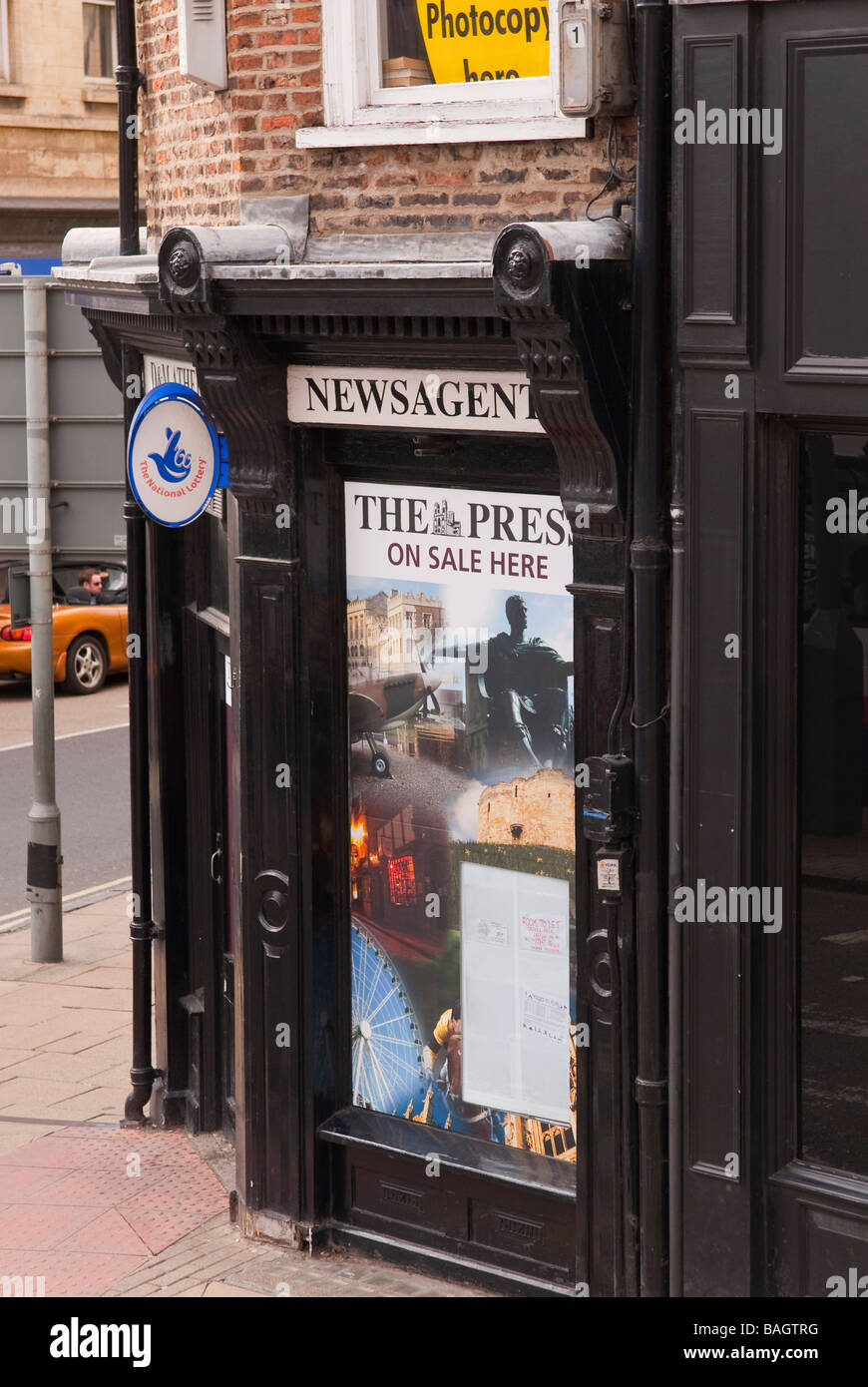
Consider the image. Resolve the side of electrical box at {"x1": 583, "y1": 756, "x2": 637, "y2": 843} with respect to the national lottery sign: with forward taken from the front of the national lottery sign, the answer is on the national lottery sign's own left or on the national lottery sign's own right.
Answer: on the national lottery sign's own left

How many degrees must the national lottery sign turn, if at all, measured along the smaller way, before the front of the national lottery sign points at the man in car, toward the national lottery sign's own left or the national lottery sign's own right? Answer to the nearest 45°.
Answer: approximately 135° to the national lottery sign's own right

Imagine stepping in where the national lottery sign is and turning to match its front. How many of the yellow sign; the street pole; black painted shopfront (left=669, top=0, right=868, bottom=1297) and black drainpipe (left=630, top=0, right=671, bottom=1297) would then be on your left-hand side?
3

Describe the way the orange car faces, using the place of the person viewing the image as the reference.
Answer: facing away from the viewer and to the right of the viewer

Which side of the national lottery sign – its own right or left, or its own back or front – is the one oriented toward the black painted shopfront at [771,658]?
left

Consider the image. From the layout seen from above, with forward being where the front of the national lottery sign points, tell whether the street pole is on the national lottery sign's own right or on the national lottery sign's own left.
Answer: on the national lottery sign's own right

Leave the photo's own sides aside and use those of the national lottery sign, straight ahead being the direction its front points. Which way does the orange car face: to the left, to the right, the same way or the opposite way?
to the left

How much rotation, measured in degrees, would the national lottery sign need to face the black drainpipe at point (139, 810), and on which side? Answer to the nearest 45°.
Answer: approximately 135° to its right

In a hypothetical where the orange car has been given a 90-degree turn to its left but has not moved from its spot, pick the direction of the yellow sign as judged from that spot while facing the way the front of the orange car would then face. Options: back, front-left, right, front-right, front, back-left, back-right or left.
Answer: back-left

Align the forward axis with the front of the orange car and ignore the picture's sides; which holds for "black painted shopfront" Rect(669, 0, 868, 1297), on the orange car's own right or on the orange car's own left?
on the orange car's own right

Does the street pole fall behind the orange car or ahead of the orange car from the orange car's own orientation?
behind

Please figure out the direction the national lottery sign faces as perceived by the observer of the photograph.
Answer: facing the viewer and to the left of the viewer

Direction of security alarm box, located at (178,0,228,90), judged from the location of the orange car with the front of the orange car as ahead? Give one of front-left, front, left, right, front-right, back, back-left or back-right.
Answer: back-right

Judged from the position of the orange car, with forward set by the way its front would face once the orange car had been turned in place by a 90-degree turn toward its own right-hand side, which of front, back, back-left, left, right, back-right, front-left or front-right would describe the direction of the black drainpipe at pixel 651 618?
front-right
